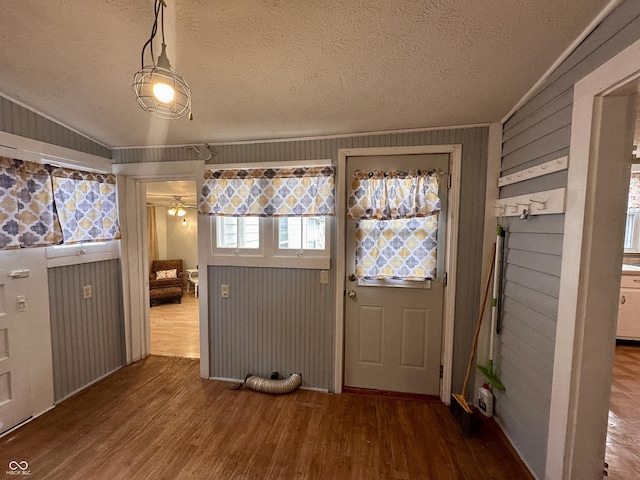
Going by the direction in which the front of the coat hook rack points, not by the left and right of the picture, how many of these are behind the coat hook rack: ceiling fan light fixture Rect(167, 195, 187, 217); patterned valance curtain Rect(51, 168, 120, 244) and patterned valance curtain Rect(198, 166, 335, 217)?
0

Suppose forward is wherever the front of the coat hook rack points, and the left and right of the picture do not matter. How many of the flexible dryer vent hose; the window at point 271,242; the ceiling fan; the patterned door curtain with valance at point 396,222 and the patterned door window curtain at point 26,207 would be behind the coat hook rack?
0

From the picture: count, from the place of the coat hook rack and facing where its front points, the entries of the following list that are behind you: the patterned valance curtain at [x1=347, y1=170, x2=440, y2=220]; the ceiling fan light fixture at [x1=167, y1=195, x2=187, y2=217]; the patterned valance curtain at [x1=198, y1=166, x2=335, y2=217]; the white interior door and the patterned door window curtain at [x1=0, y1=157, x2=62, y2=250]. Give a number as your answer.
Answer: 0

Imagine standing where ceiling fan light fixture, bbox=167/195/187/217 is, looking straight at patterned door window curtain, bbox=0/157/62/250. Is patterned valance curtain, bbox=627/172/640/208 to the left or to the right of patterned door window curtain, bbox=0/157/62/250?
left

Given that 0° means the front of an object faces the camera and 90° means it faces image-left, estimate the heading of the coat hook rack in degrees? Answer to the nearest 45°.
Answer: approximately 45°

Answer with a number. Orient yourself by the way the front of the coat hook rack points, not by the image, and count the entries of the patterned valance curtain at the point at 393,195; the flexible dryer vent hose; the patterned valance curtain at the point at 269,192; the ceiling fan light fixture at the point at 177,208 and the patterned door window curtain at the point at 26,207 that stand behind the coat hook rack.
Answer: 0

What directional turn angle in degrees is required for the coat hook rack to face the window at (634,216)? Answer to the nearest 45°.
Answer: approximately 135° to its right

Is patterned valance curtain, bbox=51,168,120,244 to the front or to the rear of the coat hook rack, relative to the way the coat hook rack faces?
to the front

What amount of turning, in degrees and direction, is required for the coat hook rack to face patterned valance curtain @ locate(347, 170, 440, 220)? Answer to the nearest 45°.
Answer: approximately 45° to its right

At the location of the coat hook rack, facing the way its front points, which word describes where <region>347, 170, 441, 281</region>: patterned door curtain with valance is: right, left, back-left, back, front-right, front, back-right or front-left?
front-right

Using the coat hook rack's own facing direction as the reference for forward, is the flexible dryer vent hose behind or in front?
in front

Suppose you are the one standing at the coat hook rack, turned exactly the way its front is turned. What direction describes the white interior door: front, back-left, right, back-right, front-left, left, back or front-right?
front
